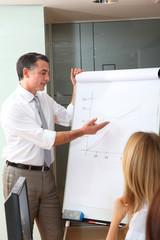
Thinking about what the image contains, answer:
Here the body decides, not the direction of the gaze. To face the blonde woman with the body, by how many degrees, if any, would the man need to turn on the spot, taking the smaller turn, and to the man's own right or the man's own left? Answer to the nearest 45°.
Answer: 0° — they already face them

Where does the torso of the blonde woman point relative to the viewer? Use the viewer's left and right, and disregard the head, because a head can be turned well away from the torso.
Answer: facing away from the viewer and to the left of the viewer

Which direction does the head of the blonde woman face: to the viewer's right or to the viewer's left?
to the viewer's left

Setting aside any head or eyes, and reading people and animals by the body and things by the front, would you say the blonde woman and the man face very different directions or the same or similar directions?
very different directions

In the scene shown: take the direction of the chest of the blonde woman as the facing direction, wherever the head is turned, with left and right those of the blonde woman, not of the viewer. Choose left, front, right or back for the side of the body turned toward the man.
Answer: front

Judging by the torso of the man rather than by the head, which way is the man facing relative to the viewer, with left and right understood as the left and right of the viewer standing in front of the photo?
facing the viewer and to the right of the viewer

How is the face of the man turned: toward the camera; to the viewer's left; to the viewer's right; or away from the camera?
to the viewer's right
